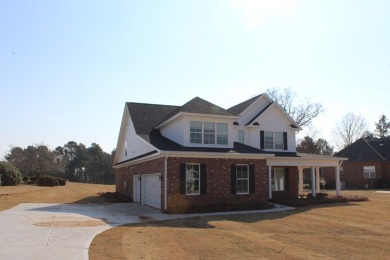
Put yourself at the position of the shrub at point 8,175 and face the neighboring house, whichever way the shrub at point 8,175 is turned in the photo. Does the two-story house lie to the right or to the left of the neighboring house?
right

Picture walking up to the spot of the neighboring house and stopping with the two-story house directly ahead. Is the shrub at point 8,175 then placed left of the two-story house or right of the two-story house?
right

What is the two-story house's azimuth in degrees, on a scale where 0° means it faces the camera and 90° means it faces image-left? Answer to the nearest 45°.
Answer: approximately 315°

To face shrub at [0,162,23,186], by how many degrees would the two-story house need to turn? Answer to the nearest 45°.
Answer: approximately 180°

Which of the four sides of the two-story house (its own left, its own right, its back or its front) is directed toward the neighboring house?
left
